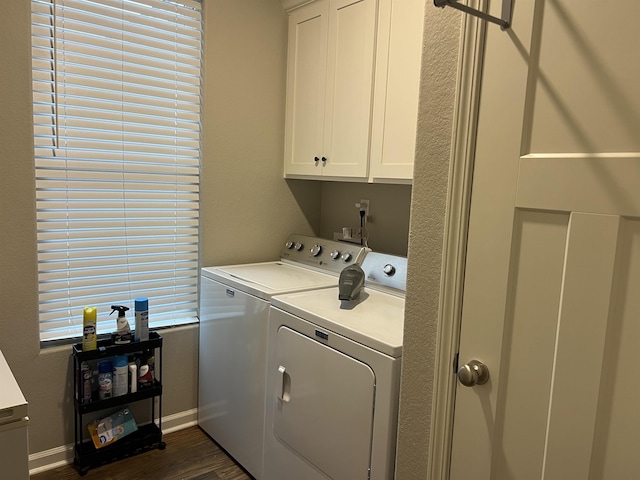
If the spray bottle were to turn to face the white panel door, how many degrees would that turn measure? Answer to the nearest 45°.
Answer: approximately 135° to its left

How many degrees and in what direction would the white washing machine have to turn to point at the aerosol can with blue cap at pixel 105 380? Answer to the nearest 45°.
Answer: approximately 45° to its right

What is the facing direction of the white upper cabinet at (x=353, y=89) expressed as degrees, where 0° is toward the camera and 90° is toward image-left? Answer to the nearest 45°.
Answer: approximately 45°

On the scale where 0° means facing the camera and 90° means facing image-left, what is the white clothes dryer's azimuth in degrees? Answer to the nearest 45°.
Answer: approximately 45°

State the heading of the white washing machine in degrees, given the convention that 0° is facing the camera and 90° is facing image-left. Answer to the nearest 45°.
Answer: approximately 45°

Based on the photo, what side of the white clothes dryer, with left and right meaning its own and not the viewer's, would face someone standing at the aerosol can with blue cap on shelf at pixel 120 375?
right

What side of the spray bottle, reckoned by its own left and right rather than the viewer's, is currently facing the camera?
left
